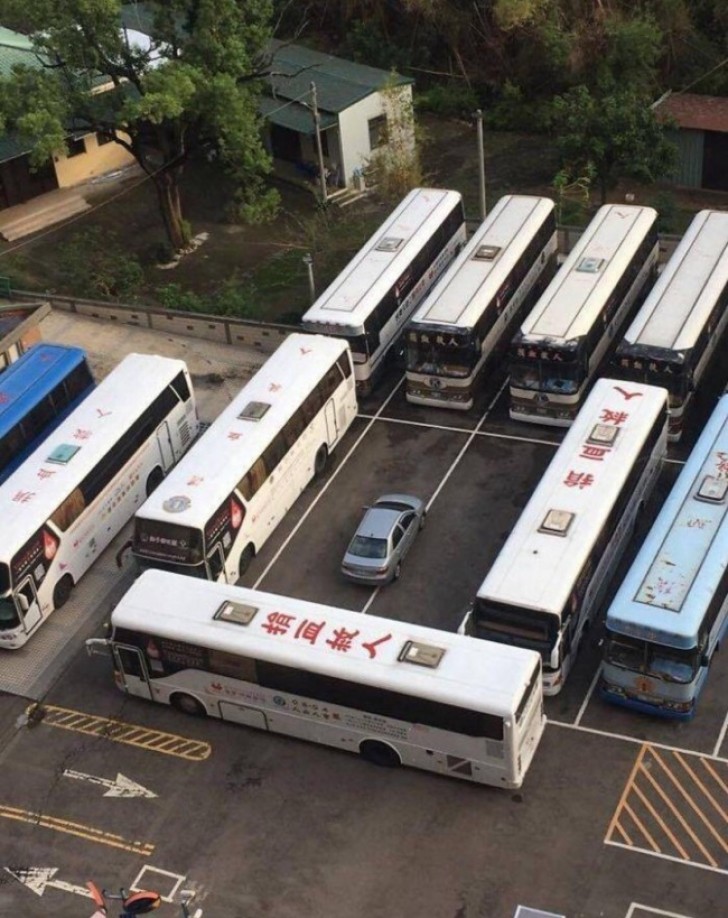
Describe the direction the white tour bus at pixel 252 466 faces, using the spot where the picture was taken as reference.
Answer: facing the viewer and to the left of the viewer

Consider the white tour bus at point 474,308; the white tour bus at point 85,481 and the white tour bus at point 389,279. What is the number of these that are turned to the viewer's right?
0

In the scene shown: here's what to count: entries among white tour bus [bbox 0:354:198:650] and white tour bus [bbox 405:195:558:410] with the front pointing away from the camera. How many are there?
0

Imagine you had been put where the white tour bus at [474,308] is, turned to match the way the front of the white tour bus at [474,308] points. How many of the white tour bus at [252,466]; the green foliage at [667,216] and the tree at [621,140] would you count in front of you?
1

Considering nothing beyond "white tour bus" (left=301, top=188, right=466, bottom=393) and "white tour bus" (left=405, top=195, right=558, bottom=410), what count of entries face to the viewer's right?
0

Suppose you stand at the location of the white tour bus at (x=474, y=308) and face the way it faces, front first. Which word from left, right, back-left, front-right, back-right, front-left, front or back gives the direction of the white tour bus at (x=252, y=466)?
front

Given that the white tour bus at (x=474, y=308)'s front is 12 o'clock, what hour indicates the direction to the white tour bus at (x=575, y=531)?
the white tour bus at (x=575, y=531) is roughly at 10 o'clock from the white tour bus at (x=474, y=308).

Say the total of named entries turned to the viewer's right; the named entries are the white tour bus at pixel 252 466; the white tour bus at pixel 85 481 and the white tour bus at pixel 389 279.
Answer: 0

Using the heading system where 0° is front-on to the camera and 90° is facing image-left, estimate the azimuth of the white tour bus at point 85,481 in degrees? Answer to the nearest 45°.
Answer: approximately 45°

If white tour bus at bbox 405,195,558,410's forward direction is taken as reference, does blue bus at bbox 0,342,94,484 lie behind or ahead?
ahead

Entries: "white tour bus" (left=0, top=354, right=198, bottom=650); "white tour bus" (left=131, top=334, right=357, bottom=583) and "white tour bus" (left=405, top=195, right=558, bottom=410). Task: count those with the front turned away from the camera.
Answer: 0

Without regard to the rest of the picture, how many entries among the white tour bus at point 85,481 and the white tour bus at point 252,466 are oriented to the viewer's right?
0

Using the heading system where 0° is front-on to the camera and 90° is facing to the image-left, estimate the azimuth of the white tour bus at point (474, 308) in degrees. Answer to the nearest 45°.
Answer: approximately 45°

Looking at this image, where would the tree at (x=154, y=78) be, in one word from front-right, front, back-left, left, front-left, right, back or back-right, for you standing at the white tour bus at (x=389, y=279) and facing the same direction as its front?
right

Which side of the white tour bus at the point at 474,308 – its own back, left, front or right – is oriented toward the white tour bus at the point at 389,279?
right

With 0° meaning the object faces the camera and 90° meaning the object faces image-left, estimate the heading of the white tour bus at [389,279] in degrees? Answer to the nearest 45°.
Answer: approximately 45°
